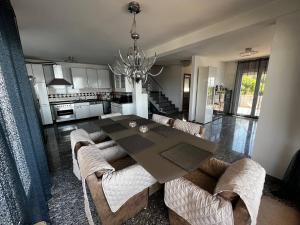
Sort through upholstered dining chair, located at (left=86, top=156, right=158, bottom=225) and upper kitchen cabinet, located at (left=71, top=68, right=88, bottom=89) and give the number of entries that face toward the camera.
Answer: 1

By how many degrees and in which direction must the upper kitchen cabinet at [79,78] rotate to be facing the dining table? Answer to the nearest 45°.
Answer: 0° — it already faces it

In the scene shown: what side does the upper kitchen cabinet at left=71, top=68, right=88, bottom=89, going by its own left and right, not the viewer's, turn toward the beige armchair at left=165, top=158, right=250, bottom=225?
front

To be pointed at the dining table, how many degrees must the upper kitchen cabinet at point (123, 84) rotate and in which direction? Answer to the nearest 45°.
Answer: approximately 45° to its left

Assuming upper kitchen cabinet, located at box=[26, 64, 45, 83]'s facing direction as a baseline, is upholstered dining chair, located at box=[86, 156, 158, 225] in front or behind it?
in front

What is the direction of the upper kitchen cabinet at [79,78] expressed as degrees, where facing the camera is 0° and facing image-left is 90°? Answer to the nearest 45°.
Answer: approximately 0°

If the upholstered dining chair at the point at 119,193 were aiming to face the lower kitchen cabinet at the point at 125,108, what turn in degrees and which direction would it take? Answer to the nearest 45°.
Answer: approximately 45° to its left

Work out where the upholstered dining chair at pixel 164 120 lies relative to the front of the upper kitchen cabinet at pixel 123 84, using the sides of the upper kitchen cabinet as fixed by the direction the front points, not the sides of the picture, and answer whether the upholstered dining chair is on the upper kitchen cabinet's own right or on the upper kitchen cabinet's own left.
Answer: on the upper kitchen cabinet's own left

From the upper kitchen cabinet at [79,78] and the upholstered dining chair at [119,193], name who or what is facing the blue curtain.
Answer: the upper kitchen cabinet
